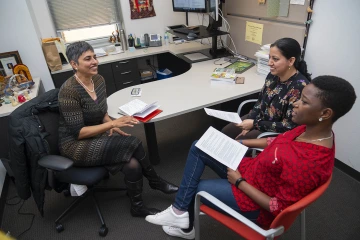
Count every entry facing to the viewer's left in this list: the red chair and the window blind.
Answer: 1

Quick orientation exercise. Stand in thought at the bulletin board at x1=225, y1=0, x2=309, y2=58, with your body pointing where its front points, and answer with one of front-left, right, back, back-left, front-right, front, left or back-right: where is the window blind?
front-right

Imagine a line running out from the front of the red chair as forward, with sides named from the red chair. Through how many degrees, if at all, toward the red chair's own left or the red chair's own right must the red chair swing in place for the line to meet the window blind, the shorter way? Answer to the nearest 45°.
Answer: approximately 45° to the red chair's own right

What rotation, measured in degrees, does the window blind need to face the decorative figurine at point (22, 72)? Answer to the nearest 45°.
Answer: approximately 90° to its right

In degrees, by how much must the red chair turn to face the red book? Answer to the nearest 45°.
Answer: approximately 45° to its right

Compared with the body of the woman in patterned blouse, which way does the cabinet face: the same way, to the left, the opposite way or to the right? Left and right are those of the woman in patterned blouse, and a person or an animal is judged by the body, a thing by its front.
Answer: to the left

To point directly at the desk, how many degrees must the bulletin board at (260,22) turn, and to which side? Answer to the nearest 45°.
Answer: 0° — it already faces it

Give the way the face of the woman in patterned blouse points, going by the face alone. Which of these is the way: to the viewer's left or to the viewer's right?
to the viewer's left

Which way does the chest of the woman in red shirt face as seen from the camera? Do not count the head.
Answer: to the viewer's left

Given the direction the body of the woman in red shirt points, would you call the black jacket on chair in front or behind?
in front

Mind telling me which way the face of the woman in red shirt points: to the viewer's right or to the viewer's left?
to the viewer's left

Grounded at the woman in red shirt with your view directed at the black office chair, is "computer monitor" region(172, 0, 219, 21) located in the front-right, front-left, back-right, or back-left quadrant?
front-right

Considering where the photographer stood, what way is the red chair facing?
facing to the left of the viewer

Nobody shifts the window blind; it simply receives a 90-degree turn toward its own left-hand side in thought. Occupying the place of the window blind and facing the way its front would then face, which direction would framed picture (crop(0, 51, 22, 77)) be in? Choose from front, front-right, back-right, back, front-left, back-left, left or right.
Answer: back

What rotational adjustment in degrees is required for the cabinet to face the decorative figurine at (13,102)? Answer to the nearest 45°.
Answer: approximately 45° to its right

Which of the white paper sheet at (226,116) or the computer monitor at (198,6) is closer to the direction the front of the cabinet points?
the white paper sheet

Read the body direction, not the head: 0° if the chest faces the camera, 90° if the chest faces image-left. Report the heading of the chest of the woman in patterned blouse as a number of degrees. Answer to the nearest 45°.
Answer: approximately 45°

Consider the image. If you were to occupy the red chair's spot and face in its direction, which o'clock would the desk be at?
The desk is roughly at 2 o'clock from the red chair.

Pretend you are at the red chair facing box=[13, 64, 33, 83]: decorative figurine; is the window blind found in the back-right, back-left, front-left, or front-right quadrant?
front-right
